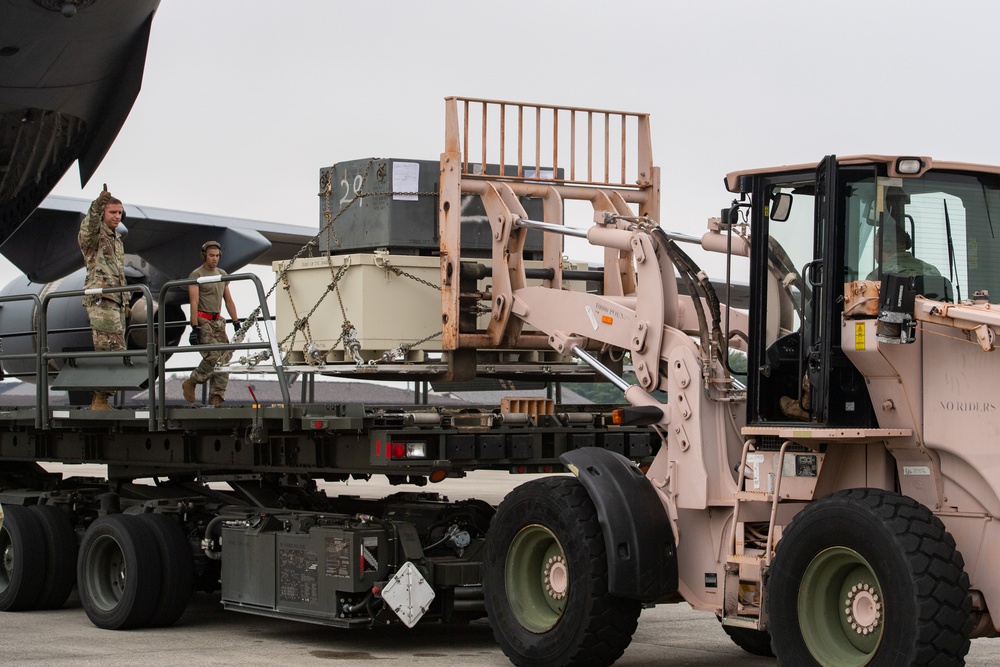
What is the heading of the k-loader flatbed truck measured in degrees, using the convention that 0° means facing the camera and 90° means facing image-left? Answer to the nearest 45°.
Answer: approximately 135°

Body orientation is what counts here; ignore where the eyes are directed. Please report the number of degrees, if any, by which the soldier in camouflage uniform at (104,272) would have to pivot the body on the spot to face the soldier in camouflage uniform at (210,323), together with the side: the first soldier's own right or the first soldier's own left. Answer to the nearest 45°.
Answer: approximately 45° to the first soldier's own left

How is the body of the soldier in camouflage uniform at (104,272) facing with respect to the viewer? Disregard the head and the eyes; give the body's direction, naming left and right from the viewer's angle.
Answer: facing the viewer and to the right of the viewer

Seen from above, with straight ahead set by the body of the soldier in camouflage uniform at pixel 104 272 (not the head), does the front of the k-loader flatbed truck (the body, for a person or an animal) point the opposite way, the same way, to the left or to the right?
the opposite way
